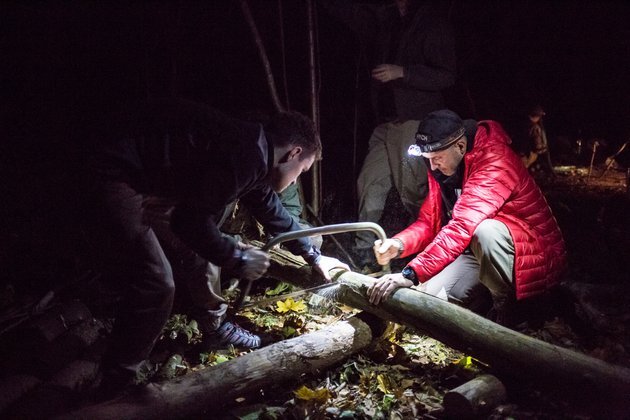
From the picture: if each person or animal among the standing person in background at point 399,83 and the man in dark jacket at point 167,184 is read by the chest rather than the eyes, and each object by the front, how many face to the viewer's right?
1

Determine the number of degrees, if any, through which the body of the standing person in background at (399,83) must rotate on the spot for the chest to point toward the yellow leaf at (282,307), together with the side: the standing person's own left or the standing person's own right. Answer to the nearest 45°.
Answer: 0° — they already face it

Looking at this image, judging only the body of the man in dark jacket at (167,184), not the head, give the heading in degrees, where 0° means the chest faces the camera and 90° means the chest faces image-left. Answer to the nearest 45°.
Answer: approximately 270°

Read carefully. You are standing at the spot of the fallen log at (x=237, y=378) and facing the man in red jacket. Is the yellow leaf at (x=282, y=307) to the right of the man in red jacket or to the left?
left

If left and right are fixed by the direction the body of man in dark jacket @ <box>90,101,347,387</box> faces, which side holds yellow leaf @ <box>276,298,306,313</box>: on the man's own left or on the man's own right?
on the man's own left

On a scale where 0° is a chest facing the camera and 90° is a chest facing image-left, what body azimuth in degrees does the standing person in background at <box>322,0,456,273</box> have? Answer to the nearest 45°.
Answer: approximately 45°

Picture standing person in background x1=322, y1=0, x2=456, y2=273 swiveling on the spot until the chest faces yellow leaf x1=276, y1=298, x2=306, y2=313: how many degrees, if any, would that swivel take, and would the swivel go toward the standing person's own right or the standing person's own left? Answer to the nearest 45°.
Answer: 0° — they already face it
